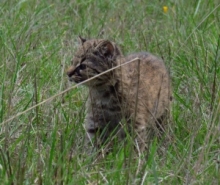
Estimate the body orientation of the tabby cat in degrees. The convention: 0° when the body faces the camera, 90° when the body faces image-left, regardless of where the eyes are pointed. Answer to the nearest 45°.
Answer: approximately 45°
